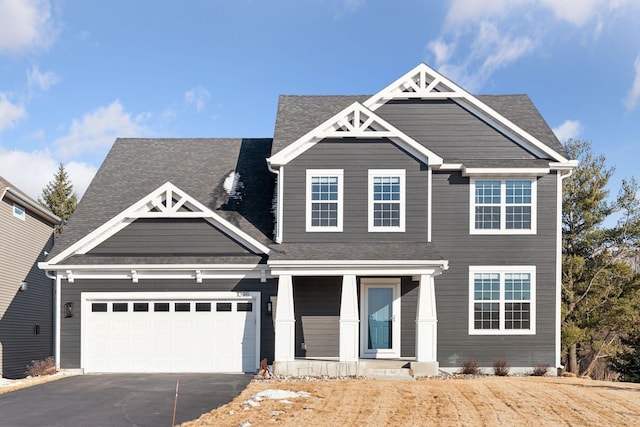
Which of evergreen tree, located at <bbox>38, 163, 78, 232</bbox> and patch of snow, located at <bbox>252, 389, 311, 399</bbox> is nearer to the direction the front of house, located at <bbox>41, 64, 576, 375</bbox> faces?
the patch of snow

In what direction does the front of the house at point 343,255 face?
toward the camera

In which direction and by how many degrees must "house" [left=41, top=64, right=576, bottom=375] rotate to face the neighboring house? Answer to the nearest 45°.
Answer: approximately 135° to its right

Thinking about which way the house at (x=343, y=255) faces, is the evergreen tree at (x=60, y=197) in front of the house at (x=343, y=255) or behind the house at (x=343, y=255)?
behind

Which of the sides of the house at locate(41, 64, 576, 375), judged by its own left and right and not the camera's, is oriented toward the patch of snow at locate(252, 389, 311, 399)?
front
